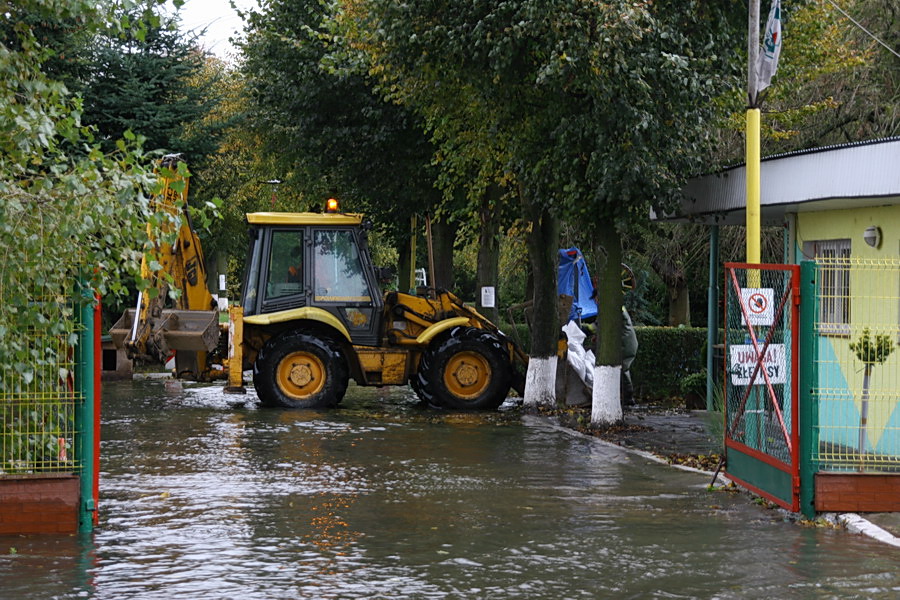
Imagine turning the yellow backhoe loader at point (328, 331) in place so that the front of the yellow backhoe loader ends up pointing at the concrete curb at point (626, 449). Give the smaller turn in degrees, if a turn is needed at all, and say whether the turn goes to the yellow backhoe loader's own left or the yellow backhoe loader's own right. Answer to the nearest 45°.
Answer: approximately 45° to the yellow backhoe loader's own right

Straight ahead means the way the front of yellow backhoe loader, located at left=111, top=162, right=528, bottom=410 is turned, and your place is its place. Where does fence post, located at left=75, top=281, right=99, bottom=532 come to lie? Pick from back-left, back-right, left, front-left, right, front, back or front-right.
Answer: right

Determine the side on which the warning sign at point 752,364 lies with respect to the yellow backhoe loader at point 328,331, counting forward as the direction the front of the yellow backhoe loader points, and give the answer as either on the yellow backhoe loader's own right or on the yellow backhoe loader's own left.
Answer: on the yellow backhoe loader's own right

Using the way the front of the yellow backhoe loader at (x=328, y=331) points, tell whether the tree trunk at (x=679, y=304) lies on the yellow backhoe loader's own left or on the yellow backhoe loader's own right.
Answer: on the yellow backhoe loader's own left

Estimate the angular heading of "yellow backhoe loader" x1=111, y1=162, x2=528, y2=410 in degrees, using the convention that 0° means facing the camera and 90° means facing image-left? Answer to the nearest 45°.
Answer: approximately 270°

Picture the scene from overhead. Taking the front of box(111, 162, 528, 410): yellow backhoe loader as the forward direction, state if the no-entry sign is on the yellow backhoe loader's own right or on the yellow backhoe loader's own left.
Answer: on the yellow backhoe loader's own right

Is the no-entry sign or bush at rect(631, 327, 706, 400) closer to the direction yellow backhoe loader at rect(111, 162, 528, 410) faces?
the bush

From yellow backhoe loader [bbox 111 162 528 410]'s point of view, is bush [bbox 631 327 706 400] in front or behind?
in front

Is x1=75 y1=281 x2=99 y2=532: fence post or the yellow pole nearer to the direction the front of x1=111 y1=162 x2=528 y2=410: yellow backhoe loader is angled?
the yellow pole

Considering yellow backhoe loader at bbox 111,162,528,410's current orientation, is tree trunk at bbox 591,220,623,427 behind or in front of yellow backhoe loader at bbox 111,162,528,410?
in front

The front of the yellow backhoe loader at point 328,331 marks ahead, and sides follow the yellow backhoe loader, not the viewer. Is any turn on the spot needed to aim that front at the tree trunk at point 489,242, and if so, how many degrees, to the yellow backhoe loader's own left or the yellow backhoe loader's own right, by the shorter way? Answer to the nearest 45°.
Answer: approximately 45° to the yellow backhoe loader's own left

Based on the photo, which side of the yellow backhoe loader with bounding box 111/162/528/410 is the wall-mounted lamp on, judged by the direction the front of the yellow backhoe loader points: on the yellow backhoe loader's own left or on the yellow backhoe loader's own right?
on the yellow backhoe loader's own right

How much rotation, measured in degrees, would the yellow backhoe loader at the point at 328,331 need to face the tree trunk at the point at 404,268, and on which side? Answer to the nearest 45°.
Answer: approximately 90° to its left
